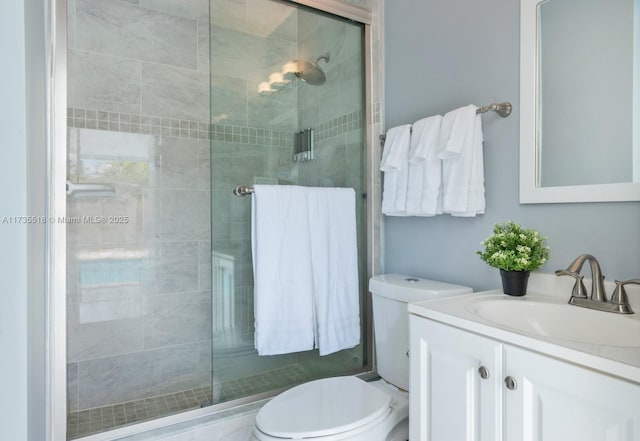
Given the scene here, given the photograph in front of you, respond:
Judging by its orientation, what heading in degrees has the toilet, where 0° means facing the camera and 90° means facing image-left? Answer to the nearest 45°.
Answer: approximately 45°

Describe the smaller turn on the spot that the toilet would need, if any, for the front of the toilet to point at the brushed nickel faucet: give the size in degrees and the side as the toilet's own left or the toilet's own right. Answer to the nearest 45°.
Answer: approximately 135° to the toilet's own left

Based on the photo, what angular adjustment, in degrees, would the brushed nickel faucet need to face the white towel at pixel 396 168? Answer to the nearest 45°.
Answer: approximately 45° to its right

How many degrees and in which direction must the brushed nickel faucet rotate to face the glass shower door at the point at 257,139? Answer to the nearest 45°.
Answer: approximately 45° to its right

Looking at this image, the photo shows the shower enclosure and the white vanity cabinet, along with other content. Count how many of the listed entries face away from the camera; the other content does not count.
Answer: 0

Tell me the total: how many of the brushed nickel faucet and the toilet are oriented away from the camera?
0

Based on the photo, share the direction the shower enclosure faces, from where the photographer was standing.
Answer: facing the viewer and to the right of the viewer

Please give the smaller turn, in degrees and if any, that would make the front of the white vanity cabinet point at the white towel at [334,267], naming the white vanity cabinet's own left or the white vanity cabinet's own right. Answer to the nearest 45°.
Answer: approximately 90° to the white vanity cabinet's own right

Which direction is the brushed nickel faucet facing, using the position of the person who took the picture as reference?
facing the viewer and to the left of the viewer
